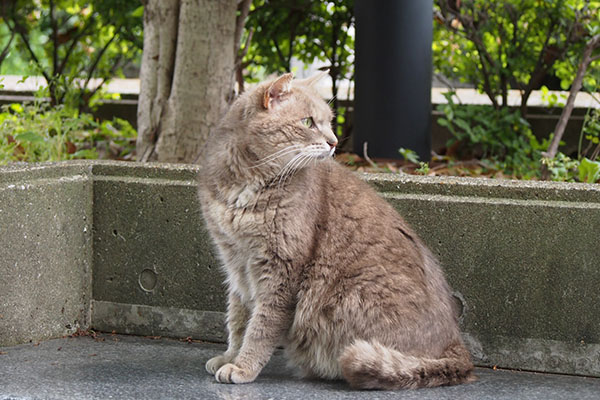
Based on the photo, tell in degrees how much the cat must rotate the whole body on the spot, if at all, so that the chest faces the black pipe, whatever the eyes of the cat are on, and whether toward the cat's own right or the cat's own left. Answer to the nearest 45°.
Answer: approximately 90° to the cat's own right

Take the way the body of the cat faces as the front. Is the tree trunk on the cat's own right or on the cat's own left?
on the cat's own right

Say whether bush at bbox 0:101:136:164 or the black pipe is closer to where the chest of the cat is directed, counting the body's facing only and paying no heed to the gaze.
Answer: the bush

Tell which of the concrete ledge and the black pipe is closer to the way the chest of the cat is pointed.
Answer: the concrete ledge

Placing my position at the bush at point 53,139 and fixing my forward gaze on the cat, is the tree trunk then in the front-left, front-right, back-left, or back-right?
front-left

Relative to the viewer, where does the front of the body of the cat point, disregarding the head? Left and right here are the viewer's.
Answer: facing to the left of the viewer

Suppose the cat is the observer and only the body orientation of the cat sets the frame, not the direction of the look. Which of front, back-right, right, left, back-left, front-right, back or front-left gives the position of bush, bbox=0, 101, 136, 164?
front-right
